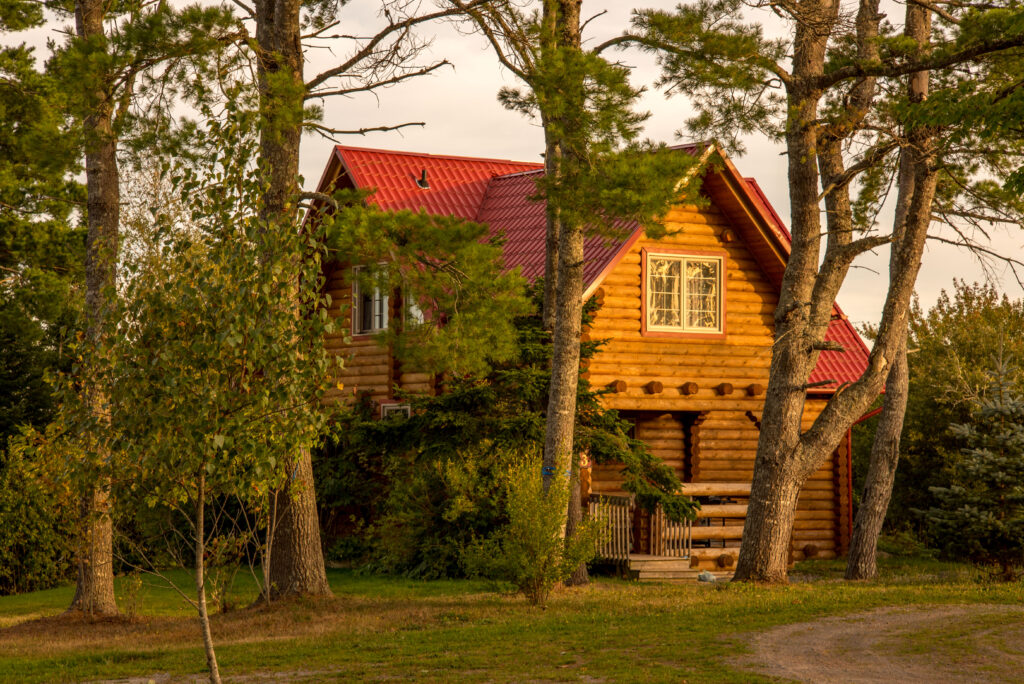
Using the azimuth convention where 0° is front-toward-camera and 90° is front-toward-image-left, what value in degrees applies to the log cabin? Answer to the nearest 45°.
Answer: approximately 0°

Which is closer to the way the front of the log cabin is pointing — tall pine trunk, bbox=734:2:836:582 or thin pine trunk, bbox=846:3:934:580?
the tall pine trunk

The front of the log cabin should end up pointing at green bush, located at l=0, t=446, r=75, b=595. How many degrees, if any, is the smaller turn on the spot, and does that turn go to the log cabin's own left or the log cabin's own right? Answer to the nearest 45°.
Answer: approximately 90° to the log cabin's own right

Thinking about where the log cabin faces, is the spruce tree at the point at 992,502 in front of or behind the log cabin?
in front

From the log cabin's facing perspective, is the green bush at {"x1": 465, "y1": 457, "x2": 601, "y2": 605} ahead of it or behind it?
ahead

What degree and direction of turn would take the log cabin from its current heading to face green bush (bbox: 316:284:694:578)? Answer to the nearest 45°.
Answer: approximately 45° to its right

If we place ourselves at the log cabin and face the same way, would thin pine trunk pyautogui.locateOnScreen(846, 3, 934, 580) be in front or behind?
in front

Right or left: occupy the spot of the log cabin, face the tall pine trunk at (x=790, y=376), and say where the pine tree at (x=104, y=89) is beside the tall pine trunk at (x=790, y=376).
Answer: right

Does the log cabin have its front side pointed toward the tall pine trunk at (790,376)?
yes
